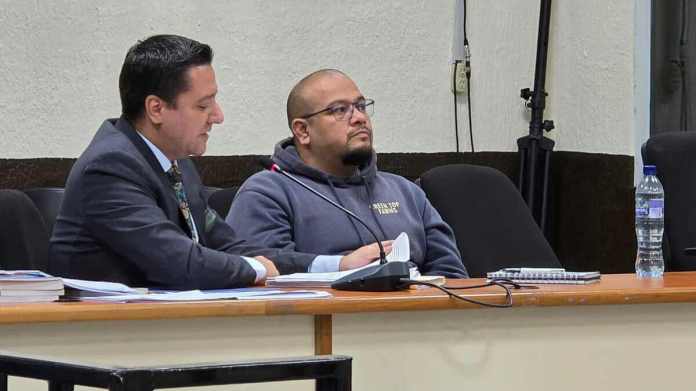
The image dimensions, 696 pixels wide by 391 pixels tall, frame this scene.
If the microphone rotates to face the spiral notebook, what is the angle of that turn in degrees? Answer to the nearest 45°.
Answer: approximately 135° to its right

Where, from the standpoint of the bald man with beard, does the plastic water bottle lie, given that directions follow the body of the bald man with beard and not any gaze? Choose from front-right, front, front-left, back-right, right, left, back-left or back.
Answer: front-left

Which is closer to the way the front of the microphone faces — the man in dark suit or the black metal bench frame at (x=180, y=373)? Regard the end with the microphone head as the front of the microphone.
the man in dark suit

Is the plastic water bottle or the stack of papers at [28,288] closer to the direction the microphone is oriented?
the stack of papers

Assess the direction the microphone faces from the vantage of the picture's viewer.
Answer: facing to the left of the viewer

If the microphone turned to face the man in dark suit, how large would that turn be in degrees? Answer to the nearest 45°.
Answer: approximately 45° to its right

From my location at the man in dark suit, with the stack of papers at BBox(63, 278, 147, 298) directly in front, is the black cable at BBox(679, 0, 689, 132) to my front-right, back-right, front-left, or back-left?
back-left

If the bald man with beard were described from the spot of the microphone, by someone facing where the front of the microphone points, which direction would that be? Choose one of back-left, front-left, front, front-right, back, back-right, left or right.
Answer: right

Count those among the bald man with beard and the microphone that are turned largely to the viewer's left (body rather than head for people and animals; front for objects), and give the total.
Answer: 1

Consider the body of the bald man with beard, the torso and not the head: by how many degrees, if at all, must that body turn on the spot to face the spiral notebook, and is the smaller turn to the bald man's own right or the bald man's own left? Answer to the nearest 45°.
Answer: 0° — they already face it

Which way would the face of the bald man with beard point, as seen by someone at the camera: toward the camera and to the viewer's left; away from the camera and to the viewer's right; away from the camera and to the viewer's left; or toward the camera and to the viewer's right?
toward the camera and to the viewer's right

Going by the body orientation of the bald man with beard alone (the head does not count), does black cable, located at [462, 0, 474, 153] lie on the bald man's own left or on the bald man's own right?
on the bald man's own left

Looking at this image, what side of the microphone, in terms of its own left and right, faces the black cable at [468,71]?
right

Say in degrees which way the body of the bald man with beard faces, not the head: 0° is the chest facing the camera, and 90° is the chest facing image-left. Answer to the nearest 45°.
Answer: approximately 315°

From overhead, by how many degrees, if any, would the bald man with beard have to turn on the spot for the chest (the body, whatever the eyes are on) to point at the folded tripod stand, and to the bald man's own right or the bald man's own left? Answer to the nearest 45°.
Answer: approximately 90° to the bald man's own left
